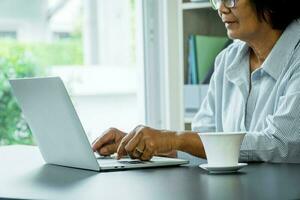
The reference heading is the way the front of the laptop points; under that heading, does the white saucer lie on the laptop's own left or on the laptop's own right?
on the laptop's own right

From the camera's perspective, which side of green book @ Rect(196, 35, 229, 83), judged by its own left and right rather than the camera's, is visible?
front

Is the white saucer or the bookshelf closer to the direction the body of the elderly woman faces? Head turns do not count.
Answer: the white saucer

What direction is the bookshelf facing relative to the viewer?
toward the camera

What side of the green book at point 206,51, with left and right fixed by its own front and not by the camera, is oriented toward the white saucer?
front

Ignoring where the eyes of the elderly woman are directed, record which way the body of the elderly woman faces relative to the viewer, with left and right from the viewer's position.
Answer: facing the viewer and to the left of the viewer

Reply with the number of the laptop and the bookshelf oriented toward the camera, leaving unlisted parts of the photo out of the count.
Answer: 1

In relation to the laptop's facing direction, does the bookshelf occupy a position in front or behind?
in front

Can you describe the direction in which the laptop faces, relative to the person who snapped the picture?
facing away from the viewer and to the right of the viewer

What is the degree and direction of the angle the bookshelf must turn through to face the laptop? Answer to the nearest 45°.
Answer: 0° — it already faces it

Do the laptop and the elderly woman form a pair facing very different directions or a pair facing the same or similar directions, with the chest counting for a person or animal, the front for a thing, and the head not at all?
very different directions

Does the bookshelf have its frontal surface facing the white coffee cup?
yes

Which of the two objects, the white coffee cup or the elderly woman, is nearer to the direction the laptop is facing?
the elderly woman

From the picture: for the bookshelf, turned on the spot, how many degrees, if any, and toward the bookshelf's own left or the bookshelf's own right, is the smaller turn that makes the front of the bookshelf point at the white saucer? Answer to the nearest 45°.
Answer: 0° — it already faces it

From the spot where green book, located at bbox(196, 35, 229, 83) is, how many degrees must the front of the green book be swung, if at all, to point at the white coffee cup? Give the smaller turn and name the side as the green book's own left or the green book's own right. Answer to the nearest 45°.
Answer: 0° — it already faces it
